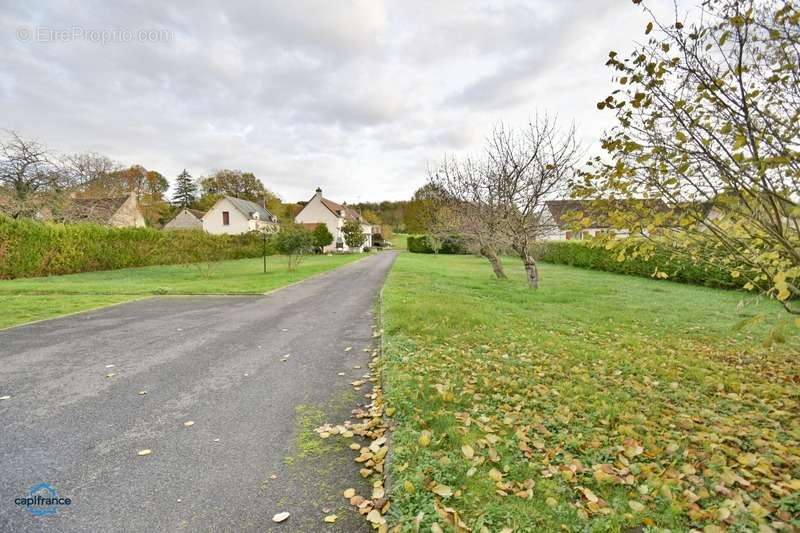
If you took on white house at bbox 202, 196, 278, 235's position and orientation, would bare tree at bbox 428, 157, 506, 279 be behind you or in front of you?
in front

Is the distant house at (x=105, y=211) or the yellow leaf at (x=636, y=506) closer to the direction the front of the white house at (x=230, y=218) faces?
the yellow leaf

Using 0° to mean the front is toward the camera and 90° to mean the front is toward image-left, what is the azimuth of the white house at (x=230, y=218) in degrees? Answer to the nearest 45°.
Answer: approximately 315°

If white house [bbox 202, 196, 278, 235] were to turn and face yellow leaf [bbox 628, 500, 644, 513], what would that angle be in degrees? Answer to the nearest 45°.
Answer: approximately 45° to its right

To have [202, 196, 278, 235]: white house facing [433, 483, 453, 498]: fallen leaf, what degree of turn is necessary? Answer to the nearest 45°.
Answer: approximately 45° to its right

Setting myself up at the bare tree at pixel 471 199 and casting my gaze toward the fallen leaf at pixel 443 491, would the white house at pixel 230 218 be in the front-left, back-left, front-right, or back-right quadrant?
back-right

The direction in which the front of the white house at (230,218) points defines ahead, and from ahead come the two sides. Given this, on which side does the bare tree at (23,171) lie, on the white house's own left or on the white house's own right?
on the white house's own right
